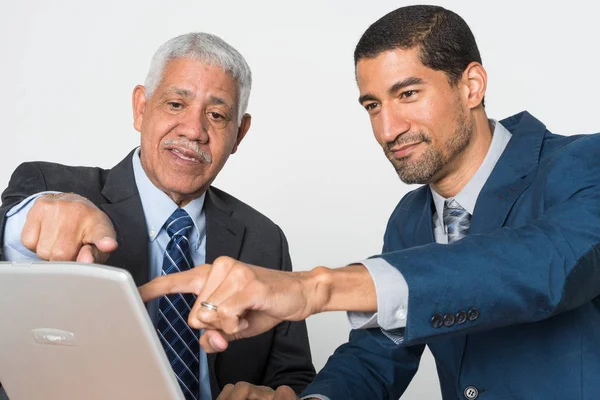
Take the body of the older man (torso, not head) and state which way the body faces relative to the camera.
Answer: toward the camera
